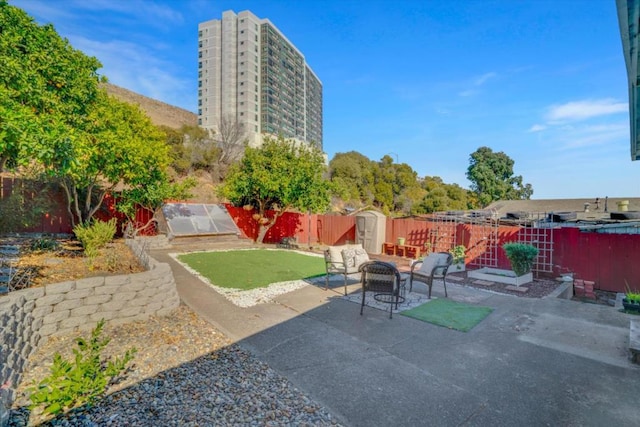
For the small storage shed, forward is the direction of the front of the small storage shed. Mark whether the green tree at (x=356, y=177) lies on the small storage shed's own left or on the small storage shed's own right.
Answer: on the small storage shed's own right

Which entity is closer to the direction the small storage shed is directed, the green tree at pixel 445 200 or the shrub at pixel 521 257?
the shrub

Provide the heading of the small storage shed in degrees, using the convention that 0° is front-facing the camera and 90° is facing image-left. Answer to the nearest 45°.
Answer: approximately 45°

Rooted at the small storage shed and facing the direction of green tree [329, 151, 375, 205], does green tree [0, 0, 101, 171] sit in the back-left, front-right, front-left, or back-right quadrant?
back-left

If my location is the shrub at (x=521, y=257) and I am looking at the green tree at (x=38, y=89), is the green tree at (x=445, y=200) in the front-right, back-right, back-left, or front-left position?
back-right

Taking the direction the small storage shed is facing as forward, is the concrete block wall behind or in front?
in front

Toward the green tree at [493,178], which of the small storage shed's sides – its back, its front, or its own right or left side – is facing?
back

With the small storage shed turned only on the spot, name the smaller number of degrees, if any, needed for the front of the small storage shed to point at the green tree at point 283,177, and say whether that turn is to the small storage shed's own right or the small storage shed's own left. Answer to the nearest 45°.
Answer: approximately 45° to the small storage shed's own right

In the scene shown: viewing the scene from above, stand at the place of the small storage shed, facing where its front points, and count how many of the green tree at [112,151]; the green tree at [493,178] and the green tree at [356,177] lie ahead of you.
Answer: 1

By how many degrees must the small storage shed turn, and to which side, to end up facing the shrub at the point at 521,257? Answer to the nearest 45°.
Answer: approximately 90° to its left

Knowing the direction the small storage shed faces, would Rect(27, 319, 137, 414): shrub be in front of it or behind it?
in front
